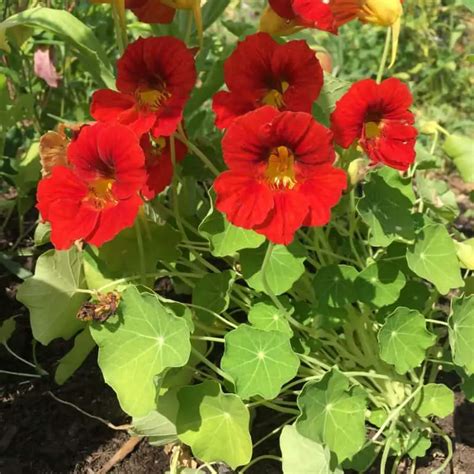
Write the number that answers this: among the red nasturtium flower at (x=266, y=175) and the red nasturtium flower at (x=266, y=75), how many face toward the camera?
2

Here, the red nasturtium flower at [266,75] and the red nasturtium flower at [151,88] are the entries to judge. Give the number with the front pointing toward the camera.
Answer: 2

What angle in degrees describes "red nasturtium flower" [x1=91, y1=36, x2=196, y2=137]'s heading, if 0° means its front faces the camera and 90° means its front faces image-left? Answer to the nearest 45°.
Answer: approximately 0°
